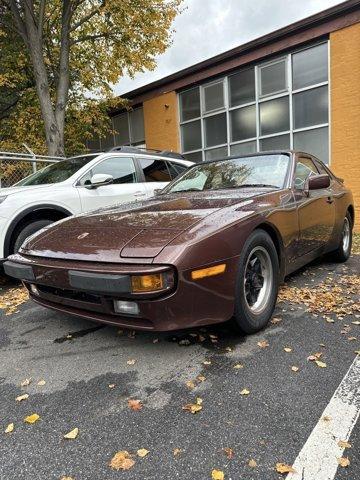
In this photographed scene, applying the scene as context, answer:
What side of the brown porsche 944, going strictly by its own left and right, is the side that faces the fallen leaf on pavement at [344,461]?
left

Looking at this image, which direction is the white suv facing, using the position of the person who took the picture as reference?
facing the viewer and to the left of the viewer

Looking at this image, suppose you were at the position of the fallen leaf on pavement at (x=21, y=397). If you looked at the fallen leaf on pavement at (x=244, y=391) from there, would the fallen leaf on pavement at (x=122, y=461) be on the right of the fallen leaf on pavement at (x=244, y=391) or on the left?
right

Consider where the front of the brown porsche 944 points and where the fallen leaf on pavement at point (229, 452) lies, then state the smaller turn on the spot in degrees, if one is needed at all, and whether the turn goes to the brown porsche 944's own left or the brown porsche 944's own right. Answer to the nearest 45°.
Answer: approximately 45° to the brown porsche 944's own left

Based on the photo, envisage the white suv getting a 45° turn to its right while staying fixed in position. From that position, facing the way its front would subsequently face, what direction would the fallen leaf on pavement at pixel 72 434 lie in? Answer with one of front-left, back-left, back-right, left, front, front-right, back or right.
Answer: left

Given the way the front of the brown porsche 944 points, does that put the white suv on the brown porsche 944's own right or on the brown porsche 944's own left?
on the brown porsche 944's own right

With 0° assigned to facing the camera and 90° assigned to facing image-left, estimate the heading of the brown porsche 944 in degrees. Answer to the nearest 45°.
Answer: approximately 45°

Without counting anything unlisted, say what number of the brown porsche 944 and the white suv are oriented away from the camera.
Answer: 0

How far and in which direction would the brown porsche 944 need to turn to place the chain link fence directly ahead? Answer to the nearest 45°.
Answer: approximately 90° to its right

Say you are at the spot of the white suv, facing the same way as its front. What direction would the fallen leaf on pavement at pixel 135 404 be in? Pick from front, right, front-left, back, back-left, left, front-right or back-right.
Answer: front-left

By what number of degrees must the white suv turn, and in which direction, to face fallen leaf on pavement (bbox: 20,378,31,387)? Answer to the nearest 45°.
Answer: approximately 45° to its left
